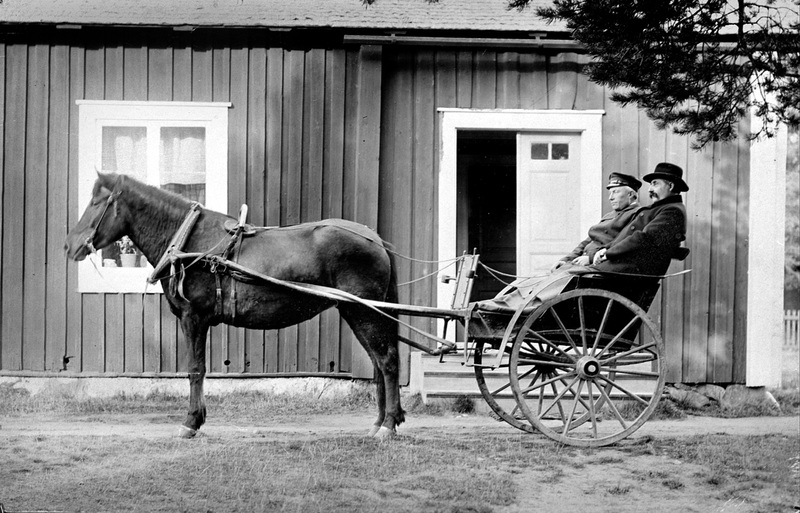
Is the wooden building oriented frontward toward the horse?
yes

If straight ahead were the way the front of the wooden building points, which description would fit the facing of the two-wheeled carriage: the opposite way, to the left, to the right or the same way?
to the right

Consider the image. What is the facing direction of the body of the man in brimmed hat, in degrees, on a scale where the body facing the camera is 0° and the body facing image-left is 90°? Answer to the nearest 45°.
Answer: approximately 90°

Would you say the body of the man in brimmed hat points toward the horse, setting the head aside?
yes

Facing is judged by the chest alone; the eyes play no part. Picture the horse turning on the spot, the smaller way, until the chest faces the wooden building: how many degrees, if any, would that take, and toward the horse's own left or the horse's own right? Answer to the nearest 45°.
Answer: approximately 90° to the horse's own right

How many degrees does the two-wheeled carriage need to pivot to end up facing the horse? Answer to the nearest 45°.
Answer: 0° — it already faces it

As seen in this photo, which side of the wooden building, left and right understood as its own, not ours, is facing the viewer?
front

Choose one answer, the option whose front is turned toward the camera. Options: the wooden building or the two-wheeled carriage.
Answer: the wooden building

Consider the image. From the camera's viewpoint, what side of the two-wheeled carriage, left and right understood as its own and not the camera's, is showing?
left

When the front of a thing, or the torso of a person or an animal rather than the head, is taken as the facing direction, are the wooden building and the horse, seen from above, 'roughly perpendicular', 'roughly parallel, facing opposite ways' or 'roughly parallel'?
roughly perpendicular

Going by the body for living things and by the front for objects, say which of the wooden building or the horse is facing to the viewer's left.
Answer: the horse

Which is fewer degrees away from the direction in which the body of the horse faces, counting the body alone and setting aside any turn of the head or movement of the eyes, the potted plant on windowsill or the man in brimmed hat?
the potted plant on windowsill

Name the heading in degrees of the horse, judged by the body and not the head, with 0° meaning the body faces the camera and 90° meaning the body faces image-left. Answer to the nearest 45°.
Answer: approximately 90°

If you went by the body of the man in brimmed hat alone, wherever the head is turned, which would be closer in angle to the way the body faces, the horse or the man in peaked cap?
the horse
